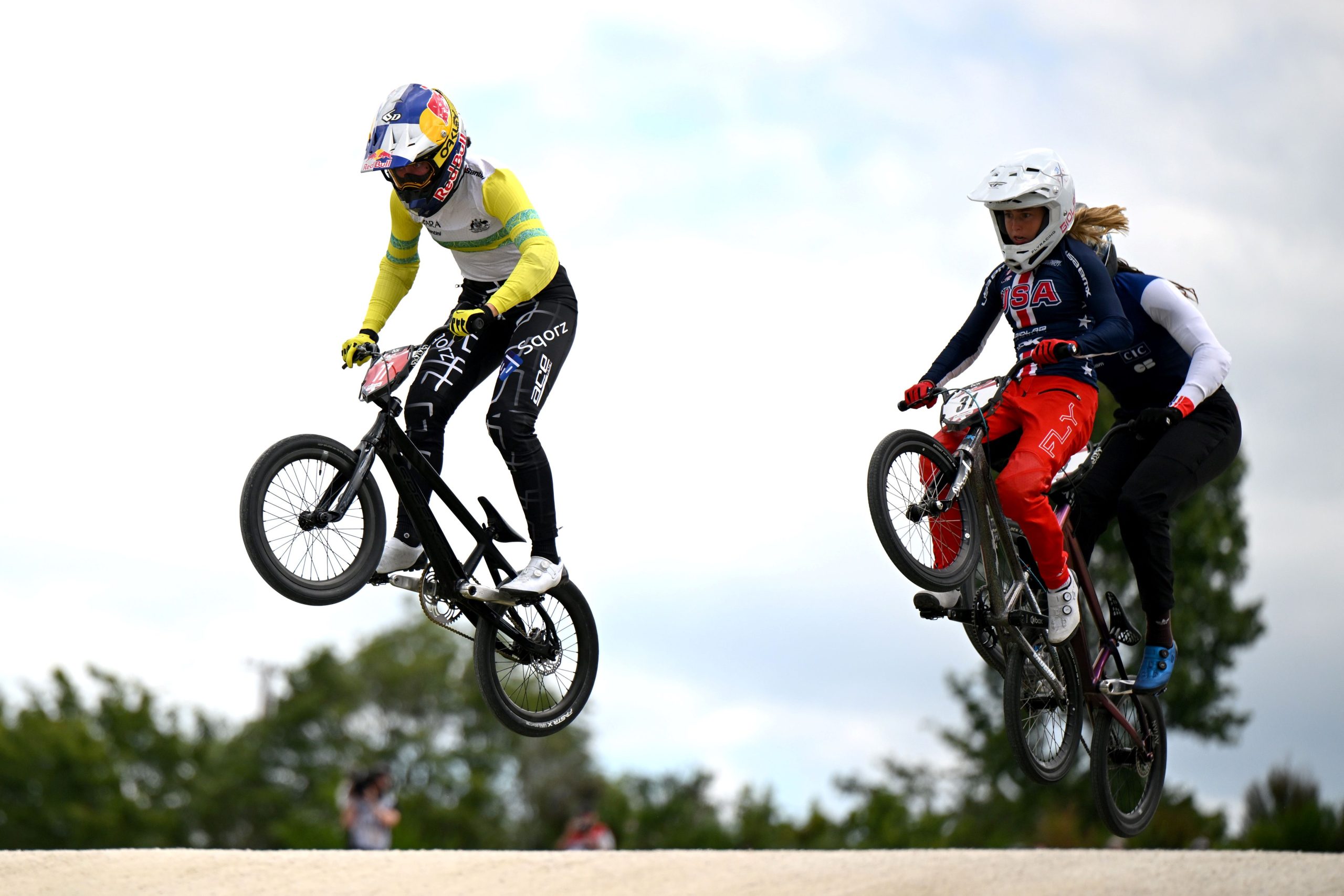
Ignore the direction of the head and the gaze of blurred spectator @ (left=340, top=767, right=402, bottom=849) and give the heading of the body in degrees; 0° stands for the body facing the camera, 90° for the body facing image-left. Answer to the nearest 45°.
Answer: approximately 0°

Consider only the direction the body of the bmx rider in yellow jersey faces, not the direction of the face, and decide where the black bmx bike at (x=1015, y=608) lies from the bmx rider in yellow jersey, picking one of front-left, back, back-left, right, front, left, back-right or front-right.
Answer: back-left

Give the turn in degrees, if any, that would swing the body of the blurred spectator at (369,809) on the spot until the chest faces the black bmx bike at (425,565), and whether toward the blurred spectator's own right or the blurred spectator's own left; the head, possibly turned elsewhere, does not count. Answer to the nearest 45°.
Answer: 0° — they already face it

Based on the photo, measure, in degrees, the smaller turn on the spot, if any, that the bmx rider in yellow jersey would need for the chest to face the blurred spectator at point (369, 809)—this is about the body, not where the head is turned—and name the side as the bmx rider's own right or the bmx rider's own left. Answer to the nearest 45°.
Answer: approximately 135° to the bmx rider's own right

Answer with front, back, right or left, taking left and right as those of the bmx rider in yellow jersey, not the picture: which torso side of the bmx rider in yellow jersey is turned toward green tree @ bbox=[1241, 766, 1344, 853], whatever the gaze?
back

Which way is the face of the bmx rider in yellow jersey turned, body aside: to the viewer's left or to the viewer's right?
to the viewer's left

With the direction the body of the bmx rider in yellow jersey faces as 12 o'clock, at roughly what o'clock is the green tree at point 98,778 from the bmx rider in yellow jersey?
The green tree is roughly at 4 o'clock from the bmx rider in yellow jersey.

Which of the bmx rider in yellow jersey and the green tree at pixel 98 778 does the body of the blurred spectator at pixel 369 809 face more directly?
the bmx rider in yellow jersey

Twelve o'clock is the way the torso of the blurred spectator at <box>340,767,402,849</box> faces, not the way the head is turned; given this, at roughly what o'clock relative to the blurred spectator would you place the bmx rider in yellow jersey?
The bmx rider in yellow jersey is roughly at 12 o'clock from the blurred spectator.

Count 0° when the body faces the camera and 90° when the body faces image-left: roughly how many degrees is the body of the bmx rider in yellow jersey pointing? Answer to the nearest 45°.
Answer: approximately 45°

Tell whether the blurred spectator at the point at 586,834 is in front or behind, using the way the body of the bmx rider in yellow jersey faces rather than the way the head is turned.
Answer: behind
